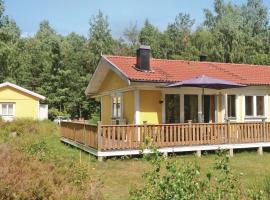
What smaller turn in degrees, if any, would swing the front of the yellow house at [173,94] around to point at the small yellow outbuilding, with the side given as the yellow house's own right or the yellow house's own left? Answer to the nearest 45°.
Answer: approximately 135° to the yellow house's own right

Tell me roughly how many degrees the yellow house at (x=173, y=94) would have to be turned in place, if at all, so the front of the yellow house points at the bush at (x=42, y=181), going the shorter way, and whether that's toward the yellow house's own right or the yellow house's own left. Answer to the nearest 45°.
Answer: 0° — it already faces it

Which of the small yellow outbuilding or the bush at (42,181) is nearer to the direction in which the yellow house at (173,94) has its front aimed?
the bush

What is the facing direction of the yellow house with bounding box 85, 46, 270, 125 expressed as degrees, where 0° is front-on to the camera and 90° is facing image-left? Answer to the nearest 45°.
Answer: approximately 0°

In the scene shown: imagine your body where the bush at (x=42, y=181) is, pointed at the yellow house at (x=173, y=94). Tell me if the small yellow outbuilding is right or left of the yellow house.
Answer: left
